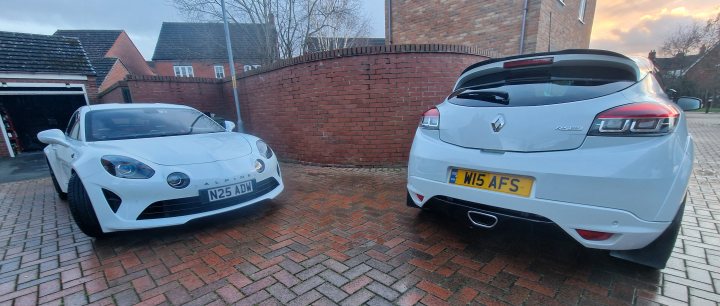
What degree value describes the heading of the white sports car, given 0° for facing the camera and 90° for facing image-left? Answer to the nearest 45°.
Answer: approximately 315°

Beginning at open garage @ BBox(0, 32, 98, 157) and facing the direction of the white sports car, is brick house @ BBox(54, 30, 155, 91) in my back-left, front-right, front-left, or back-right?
back-left

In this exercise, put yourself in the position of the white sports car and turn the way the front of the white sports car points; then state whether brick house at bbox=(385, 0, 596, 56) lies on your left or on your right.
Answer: on your left

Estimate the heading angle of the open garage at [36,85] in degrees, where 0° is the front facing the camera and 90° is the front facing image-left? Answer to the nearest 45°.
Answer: approximately 0°

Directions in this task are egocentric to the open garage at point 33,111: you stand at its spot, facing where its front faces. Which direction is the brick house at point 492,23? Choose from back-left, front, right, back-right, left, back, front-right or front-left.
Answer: front-left

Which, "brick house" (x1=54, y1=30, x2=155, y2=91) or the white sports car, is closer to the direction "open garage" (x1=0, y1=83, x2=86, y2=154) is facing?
the white sports car
